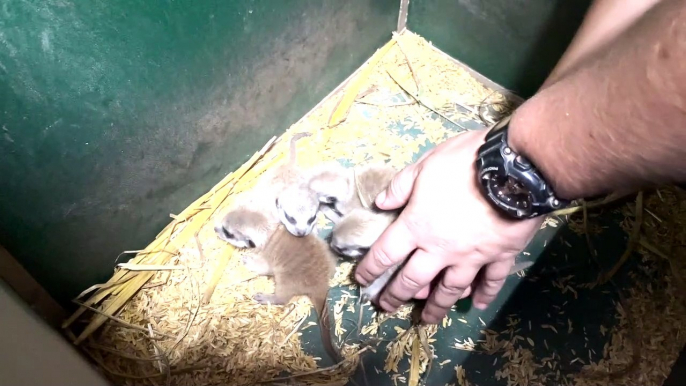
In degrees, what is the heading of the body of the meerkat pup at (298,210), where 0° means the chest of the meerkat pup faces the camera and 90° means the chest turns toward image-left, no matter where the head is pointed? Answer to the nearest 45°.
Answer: approximately 0°

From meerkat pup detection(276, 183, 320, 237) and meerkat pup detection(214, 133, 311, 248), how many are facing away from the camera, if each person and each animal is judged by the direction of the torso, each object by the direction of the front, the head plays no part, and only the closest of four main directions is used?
0

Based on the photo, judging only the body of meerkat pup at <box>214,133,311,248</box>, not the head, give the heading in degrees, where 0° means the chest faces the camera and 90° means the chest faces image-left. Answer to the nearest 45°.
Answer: approximately 45°
